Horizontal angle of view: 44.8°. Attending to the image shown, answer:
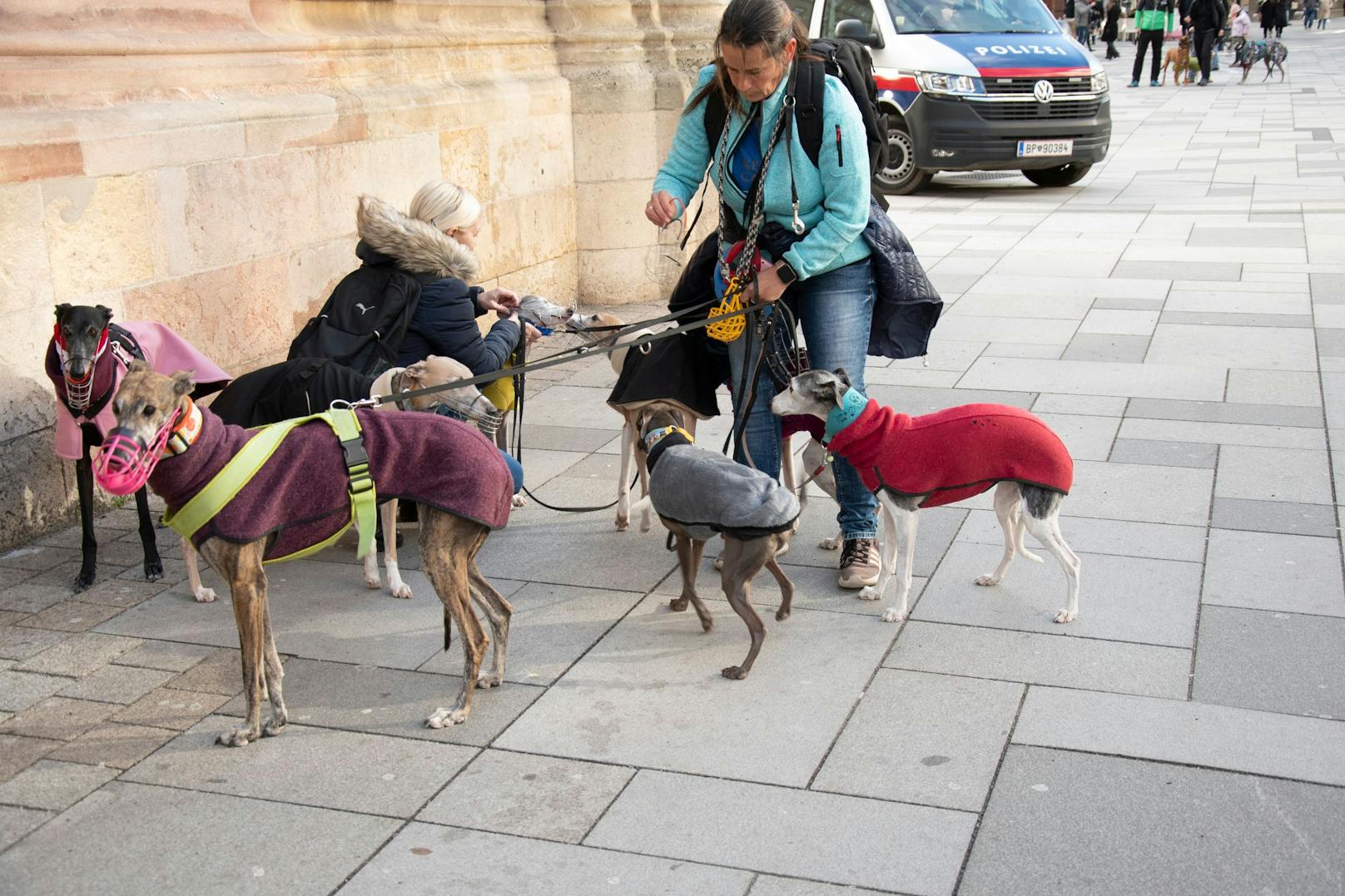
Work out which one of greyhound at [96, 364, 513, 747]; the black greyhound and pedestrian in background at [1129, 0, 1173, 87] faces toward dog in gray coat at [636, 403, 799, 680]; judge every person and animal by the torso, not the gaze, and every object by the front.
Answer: the pedestrian in background

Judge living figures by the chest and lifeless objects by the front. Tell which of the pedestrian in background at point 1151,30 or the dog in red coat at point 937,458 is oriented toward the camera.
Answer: the pedestrian in background

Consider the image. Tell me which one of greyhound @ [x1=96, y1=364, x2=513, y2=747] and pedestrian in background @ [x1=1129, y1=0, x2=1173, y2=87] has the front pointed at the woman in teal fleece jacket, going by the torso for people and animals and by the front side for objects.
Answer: the pedestrian in background

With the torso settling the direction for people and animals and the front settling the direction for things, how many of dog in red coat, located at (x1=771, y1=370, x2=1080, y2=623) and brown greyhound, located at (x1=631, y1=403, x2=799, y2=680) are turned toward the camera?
0

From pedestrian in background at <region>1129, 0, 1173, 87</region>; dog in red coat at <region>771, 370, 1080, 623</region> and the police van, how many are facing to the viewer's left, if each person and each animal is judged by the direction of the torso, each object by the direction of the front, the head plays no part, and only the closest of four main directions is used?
1

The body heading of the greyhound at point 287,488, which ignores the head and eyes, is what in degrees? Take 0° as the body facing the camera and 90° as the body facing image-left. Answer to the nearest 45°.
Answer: approximately 90°

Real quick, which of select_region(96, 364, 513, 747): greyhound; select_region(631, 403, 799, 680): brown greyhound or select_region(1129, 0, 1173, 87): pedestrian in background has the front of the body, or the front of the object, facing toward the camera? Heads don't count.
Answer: the pedestrian in background

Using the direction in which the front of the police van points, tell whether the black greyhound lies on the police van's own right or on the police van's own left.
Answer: on the police van's own right

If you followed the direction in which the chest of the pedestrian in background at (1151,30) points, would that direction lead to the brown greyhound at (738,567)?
yes

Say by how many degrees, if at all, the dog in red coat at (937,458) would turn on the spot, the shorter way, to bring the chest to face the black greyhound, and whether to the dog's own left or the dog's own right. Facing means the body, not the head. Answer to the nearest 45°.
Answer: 0° — it already faces it

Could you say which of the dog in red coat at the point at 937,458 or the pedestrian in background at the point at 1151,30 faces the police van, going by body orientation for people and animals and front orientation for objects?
the pedestrian in background

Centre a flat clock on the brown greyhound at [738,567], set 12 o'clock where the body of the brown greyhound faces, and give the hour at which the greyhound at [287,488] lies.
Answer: The greyhound is roughly at 10 o'clock from the brown greyhound.

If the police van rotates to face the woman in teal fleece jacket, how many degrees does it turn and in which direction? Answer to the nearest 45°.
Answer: approximately 45° to its right

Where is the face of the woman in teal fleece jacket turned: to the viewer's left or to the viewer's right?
to the viewer's left

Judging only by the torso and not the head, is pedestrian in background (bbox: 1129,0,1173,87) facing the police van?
yes

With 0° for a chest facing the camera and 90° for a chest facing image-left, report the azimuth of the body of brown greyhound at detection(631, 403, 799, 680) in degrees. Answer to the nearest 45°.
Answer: approximately 135°

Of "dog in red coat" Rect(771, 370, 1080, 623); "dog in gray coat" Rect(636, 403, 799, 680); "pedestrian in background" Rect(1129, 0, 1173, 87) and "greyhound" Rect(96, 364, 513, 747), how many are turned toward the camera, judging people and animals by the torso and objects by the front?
1

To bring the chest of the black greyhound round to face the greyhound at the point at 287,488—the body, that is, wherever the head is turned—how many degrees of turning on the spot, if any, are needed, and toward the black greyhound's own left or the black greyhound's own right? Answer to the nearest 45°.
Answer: approximately 45° to the black greyhound's own left

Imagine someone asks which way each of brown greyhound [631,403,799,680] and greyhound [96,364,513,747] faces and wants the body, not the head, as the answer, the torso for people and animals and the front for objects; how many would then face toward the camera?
0

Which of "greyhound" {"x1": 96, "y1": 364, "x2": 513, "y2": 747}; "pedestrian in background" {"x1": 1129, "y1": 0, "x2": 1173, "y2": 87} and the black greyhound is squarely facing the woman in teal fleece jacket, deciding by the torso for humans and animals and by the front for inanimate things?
the pedestrian in background

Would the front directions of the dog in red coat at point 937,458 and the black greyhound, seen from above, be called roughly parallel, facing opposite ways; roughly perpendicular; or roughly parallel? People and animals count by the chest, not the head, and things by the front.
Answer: roughly perpendicular

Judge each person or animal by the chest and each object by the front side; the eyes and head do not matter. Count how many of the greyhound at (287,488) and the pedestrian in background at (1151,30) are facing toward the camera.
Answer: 1

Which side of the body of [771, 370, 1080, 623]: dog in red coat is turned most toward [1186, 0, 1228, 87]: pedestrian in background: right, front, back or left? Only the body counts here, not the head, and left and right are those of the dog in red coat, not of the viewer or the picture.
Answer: right

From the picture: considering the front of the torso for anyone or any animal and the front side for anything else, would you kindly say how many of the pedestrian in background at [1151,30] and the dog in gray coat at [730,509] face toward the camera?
1
